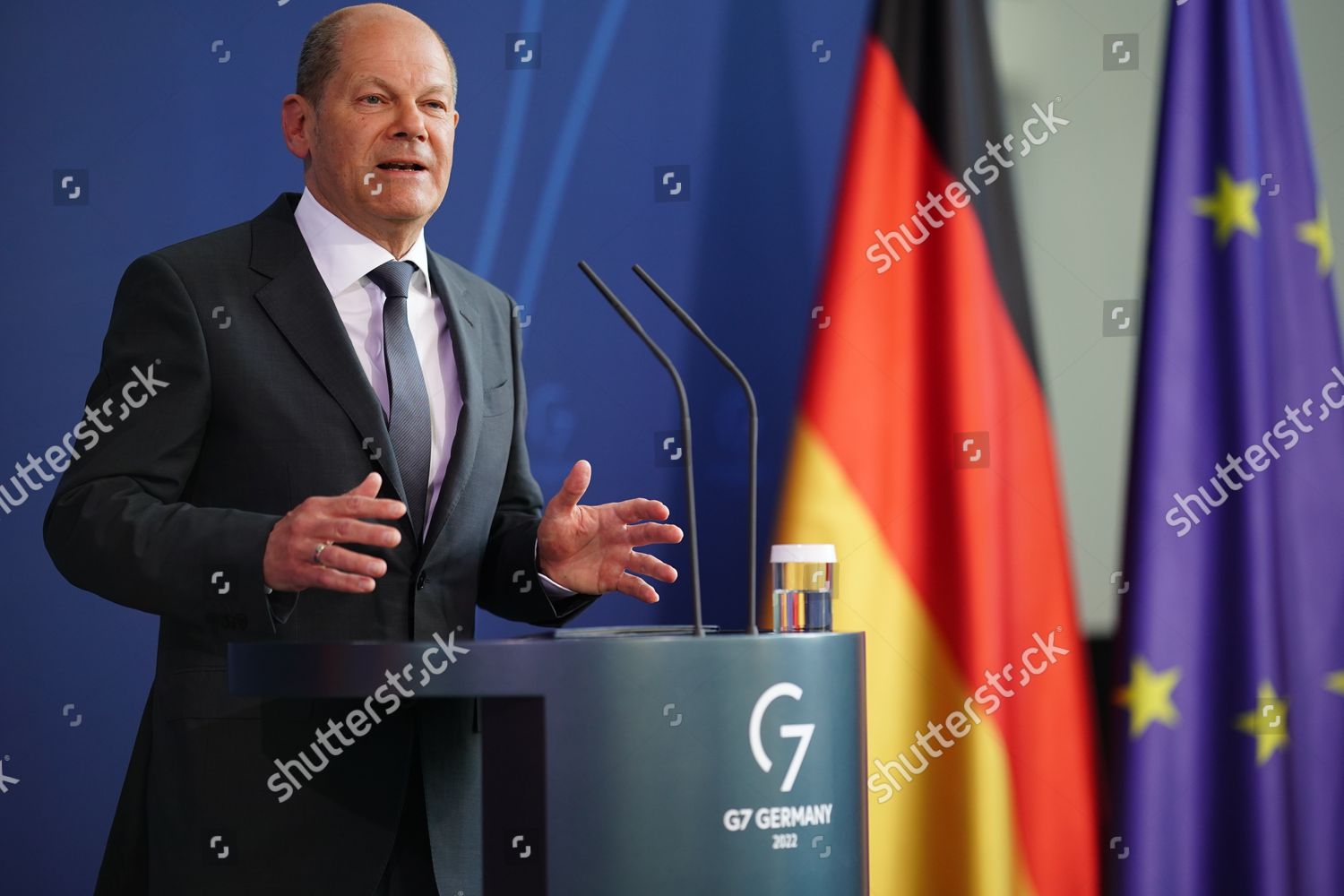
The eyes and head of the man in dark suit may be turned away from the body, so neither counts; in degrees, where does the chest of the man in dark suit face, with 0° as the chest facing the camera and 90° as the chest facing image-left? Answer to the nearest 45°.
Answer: approximately 315°

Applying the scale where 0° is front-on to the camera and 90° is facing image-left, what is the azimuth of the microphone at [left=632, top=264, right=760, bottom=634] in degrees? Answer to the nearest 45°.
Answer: approximately 90°

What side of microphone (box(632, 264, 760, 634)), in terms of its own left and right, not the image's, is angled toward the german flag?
right

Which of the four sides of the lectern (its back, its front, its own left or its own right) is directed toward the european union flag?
left
